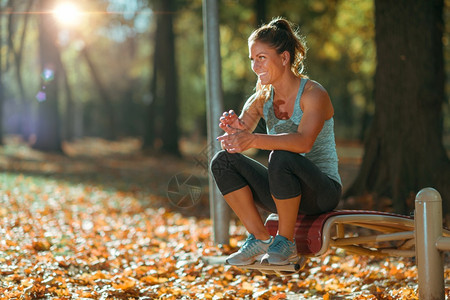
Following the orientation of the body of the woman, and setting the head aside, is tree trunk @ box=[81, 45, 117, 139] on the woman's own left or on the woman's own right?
on the woman's own right

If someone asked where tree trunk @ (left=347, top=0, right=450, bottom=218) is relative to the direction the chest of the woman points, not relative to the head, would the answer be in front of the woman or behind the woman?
behind

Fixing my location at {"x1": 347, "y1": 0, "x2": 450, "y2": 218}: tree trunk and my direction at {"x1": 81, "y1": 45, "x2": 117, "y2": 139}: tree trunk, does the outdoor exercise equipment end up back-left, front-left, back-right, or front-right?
back-left

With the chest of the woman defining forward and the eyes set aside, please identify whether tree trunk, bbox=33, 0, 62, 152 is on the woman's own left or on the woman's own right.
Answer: on the woman's own right

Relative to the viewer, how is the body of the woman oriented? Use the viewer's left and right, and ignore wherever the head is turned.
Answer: facing the viewer and to the left of the viewer
